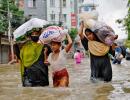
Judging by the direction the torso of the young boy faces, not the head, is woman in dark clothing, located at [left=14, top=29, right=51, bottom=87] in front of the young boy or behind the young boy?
in front

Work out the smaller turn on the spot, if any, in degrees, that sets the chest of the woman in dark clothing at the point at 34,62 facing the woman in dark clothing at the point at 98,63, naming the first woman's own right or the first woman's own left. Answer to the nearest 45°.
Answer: approximately 135° to the first woman's own left

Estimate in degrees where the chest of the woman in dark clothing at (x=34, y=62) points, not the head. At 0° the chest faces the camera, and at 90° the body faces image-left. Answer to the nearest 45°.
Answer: approximately 0°

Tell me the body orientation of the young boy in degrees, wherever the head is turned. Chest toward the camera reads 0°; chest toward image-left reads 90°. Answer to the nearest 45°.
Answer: approximately 45°

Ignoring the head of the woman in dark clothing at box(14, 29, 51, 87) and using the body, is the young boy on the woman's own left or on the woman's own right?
on the woman's own left

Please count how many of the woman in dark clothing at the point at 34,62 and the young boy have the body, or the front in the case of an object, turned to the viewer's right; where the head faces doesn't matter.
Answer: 0
